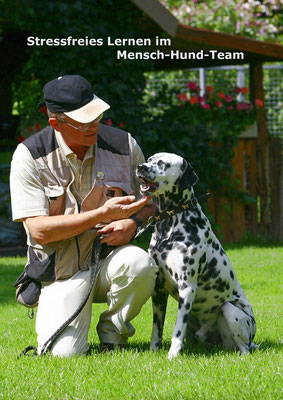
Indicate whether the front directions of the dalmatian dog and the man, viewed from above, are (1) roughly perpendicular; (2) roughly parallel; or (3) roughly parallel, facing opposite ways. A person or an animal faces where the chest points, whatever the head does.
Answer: roughly perpendicular

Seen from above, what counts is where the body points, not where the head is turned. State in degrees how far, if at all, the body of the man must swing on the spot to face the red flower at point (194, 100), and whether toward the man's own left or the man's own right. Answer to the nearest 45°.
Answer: approximately 135° to the man's own left

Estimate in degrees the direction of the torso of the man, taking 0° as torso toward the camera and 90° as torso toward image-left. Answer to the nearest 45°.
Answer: approximately 315°

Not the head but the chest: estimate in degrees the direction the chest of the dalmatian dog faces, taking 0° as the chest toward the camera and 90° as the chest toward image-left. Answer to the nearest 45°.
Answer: approximately 45°

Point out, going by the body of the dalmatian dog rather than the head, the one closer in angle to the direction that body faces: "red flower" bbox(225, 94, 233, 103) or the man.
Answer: the man

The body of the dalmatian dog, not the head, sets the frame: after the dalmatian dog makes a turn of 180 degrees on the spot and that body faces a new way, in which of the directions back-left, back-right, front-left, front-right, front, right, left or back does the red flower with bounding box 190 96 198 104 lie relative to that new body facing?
front-left

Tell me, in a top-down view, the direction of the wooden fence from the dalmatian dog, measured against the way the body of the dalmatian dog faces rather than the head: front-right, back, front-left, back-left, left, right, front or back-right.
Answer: back-right

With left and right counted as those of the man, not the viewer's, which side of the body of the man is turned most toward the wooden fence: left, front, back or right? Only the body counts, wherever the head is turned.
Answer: left

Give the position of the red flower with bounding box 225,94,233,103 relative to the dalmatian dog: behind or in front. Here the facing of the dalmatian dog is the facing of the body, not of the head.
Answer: behind

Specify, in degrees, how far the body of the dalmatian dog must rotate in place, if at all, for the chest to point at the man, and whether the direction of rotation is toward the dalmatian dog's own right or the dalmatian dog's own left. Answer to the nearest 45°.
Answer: approximately 45° to the dalmatian dog's own right
